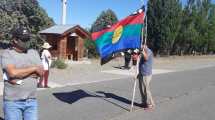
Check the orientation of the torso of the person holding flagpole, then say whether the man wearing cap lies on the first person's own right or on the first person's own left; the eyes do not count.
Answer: on the first person's own left

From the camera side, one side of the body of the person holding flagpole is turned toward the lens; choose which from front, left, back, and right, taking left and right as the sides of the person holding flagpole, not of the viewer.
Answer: left
